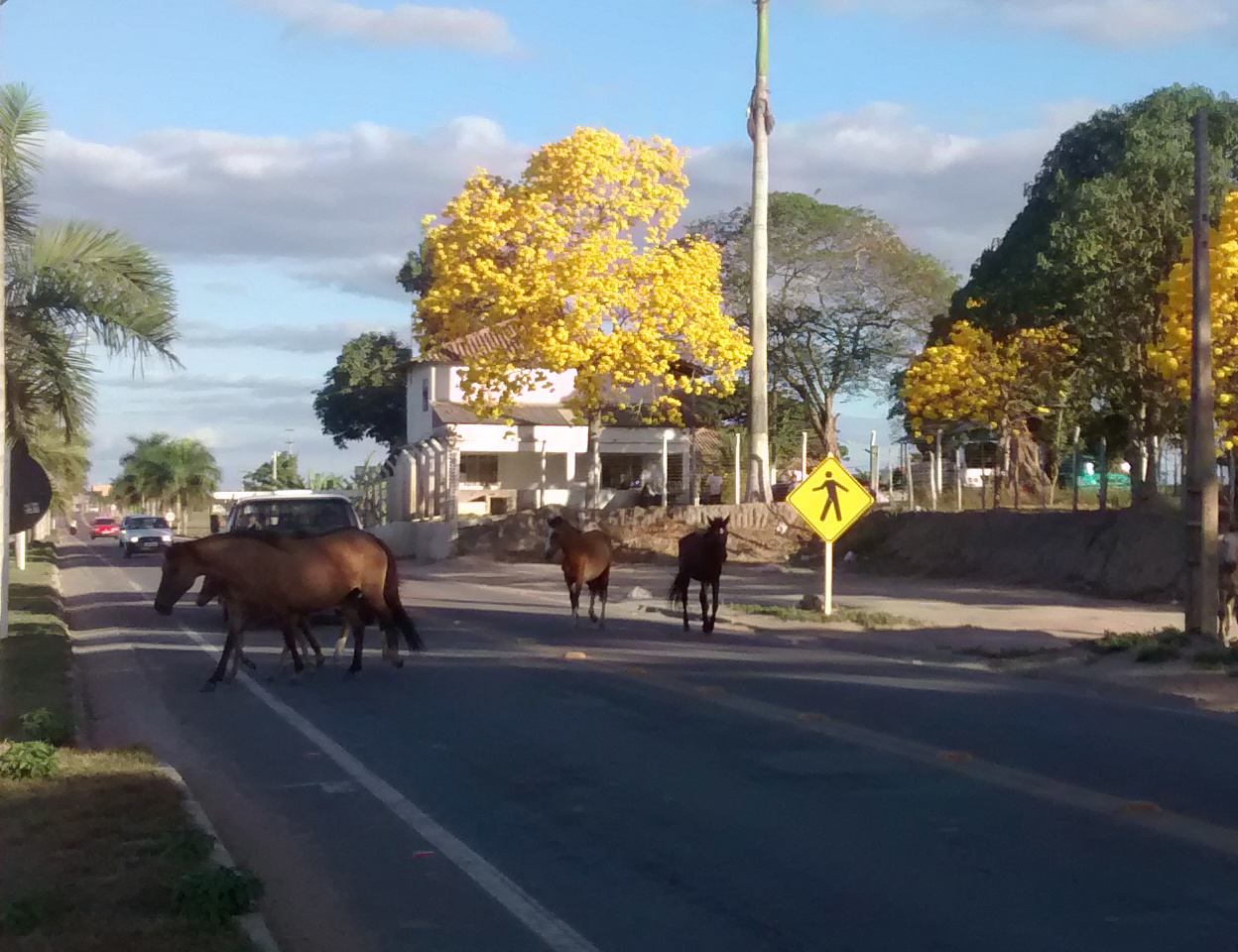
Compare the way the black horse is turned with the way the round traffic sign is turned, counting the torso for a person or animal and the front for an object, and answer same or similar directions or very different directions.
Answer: very different directions

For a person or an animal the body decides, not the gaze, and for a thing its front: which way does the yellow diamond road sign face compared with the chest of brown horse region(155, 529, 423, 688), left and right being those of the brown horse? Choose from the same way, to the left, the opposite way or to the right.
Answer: to the left

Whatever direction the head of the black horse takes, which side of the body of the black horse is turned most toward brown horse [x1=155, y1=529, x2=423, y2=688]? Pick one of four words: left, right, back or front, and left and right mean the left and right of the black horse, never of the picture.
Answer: right

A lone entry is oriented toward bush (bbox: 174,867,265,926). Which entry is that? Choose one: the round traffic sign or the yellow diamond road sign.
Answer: the yellow diamond road sign

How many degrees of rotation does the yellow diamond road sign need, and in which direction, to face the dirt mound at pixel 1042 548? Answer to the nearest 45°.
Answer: approximately 135° to its left

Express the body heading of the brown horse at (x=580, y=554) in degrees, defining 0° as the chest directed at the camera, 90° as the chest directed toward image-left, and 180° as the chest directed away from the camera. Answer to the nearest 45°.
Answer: approximately 45°

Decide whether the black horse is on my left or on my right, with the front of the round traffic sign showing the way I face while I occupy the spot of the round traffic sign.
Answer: on my right

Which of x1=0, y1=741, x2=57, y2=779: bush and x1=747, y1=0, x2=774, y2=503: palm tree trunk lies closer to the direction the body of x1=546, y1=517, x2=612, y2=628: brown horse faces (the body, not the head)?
the bush

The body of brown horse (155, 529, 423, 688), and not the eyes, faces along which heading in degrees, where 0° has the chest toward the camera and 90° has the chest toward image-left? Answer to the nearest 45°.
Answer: approximately 90°

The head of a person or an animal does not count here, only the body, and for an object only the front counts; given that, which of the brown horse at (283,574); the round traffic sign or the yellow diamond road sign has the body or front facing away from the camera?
the round traffic sign

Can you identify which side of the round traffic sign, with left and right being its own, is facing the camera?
back
